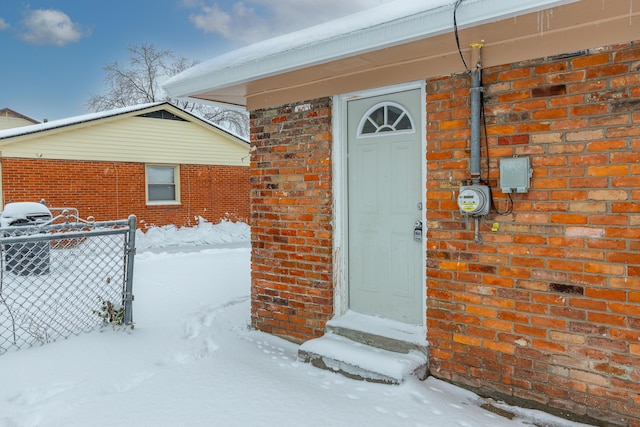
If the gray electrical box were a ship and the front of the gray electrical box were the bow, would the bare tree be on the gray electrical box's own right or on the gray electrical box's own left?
on the gray electrical box's own right

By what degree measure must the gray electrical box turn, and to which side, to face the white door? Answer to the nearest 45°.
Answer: approximately 135° to its right

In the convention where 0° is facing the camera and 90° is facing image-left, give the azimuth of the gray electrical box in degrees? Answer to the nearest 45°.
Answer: approximately 0°
